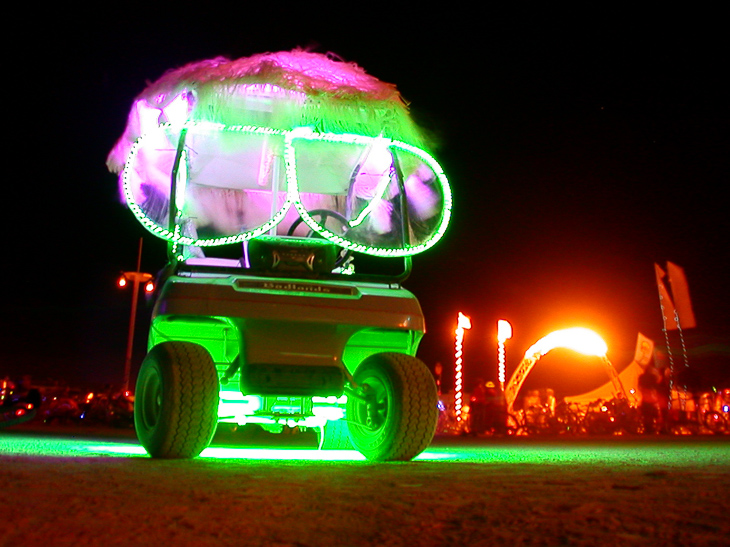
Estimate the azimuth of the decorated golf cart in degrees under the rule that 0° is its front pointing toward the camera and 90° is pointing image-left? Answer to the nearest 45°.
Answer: approximately 0°

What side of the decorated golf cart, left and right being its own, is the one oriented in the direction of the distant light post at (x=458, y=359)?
back

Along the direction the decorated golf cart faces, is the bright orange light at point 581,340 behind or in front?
behind

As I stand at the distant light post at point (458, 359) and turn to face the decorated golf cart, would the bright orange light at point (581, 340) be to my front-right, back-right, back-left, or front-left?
back-left
